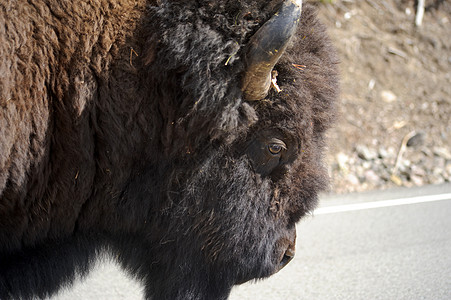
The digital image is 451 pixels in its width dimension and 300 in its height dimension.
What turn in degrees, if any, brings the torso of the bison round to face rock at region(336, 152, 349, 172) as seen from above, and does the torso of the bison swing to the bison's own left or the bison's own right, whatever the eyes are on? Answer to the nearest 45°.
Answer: approximately 45° to the bison's own left

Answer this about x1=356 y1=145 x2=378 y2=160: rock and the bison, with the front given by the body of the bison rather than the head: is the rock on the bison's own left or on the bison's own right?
on the bison's own left

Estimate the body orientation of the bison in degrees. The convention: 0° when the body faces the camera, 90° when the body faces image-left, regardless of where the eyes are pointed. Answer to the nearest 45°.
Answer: approximately 270°

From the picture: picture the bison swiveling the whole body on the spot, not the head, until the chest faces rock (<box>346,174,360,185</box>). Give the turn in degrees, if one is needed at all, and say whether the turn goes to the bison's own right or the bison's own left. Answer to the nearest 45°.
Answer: approximately 45° to the bison's own left

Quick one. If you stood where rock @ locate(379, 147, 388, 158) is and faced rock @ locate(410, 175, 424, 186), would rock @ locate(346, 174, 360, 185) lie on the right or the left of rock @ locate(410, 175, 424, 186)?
right

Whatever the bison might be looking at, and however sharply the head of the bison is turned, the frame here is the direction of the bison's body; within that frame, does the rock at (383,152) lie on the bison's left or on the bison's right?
on the bison's left

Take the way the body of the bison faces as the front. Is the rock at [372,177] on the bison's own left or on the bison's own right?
on the bison's own left
